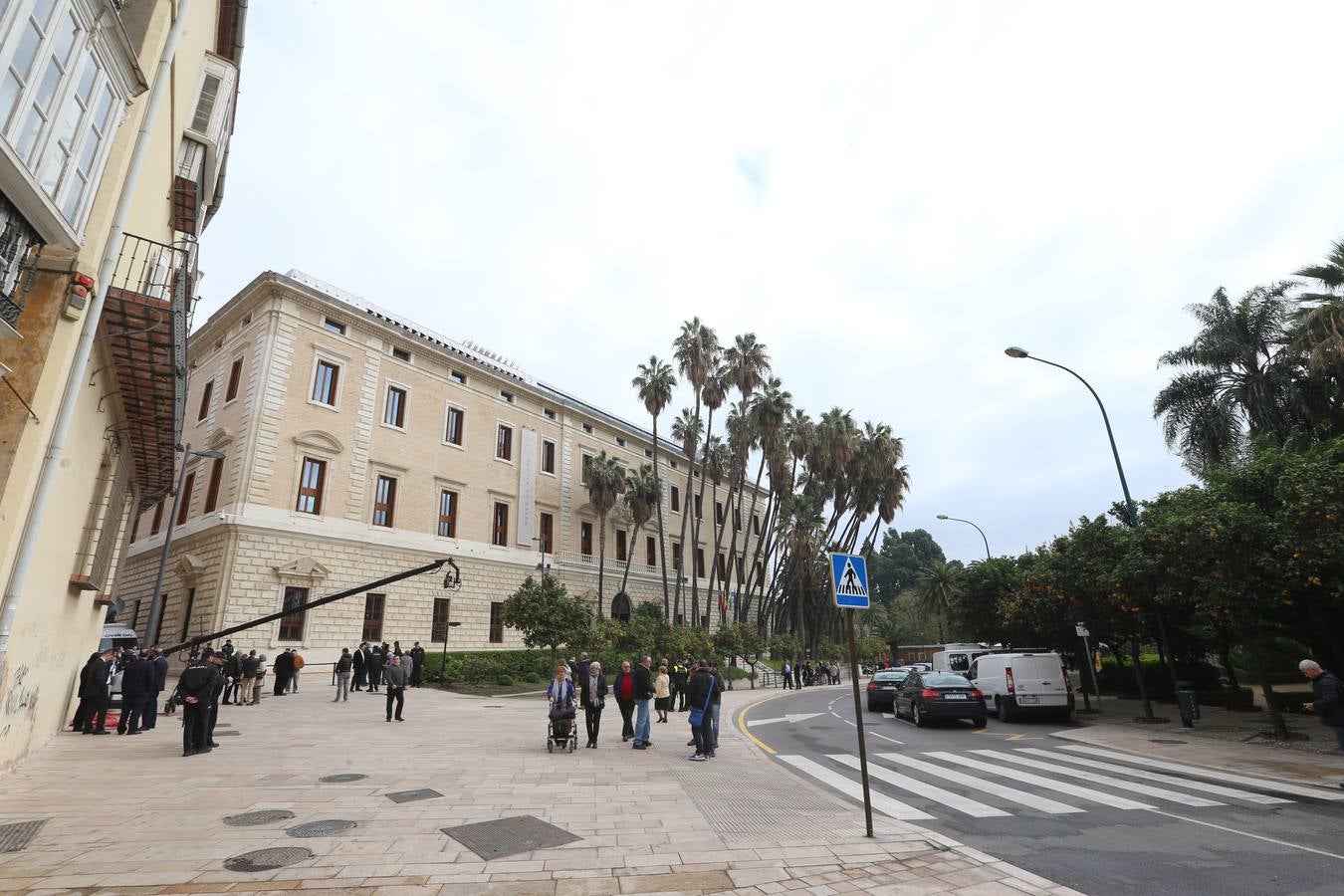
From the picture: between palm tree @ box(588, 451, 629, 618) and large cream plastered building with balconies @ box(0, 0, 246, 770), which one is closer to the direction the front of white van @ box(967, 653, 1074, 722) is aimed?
the palm tree

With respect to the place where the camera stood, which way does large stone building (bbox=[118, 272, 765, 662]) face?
facing the viewer and to the right of the viewer

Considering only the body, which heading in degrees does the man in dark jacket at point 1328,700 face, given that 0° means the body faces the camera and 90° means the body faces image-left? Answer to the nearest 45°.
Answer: approximately 90°

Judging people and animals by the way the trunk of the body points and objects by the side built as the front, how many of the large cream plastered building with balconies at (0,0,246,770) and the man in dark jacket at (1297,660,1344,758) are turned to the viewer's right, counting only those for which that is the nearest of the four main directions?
1

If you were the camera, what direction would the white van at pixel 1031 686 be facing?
facing away from the viewer and to the left of the viewer

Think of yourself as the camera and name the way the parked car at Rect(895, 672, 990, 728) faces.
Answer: facing away from the viewer and to the left of the viewer

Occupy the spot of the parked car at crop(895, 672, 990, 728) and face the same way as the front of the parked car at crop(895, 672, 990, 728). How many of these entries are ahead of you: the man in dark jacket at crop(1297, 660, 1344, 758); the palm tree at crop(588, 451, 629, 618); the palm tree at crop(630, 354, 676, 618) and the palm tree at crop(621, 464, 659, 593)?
3

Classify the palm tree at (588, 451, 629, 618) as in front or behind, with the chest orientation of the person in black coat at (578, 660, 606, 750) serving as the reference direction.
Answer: behind

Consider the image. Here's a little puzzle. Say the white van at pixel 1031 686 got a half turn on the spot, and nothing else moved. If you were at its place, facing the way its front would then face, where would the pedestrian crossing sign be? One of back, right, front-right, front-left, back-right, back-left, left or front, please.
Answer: front-right

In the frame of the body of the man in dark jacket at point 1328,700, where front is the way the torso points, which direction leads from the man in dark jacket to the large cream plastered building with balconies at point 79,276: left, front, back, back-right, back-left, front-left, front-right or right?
front-left

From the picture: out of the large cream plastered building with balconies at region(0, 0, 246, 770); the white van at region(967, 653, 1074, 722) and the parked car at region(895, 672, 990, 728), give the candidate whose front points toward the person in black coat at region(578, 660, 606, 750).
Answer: the large cream plastered building with balconies

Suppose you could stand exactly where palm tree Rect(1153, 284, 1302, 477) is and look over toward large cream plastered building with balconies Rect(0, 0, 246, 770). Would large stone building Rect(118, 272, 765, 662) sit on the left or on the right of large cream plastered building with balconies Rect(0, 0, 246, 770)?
right

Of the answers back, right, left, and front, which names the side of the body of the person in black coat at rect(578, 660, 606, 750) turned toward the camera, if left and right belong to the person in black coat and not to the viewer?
front

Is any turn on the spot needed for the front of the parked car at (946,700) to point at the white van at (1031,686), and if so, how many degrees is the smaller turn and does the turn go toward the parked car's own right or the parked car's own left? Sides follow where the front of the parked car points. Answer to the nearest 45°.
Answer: approximately 90° to the parked car's own right

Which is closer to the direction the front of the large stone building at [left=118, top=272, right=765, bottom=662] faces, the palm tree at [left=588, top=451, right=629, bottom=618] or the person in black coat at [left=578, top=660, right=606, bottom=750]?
the person in black coat
